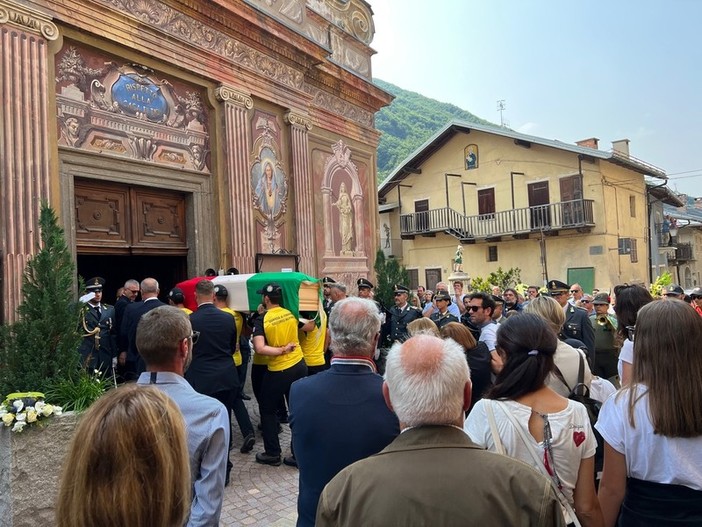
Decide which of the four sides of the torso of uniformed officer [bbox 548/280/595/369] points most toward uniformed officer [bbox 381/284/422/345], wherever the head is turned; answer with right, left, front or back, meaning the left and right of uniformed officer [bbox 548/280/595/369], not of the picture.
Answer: right

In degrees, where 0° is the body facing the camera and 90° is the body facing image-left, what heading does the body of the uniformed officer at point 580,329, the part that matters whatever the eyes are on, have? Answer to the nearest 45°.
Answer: approximately 45°

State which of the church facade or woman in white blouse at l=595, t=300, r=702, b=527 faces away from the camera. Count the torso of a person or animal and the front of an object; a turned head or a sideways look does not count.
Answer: the woman in white blouse

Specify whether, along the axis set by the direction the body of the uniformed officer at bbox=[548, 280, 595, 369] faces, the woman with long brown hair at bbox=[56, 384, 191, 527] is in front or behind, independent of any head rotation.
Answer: in front

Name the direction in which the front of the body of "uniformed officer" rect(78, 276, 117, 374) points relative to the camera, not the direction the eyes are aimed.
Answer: toward the camera

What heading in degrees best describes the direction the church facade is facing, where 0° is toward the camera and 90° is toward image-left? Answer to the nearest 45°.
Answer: approximately 315°

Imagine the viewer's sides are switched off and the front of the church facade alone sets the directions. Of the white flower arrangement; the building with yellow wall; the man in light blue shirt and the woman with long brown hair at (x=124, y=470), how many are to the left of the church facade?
1

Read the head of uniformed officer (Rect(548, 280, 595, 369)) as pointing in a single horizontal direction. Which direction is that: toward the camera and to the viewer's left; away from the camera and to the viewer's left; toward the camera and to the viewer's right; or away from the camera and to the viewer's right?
toward the camera and to the viewer's left

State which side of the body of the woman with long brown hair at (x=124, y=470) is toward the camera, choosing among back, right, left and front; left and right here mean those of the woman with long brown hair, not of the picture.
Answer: back

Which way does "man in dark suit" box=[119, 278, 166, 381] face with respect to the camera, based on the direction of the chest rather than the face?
away from the camera

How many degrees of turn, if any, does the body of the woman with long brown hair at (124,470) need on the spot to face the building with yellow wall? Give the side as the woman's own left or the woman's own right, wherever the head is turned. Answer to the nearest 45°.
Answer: approximately 45° to the woman's own right

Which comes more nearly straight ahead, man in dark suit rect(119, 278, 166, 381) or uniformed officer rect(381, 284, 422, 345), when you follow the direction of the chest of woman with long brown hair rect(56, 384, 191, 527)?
the man in dark suit

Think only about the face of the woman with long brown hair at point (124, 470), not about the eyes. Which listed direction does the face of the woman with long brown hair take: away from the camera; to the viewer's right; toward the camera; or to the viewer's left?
away from the camera

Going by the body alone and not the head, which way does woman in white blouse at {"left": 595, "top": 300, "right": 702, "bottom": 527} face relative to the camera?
away from the camera

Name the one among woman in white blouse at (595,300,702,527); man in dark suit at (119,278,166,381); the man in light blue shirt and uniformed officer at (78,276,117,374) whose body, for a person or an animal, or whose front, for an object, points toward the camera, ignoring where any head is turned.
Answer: the uniformed officer

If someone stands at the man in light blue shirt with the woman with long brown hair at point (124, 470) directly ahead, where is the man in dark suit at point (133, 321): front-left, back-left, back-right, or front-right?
back-right

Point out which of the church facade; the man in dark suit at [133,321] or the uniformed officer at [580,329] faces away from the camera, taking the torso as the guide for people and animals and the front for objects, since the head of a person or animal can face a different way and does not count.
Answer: the man in dark suit

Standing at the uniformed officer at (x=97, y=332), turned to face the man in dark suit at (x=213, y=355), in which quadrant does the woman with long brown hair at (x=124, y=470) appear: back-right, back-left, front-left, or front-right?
front-right
